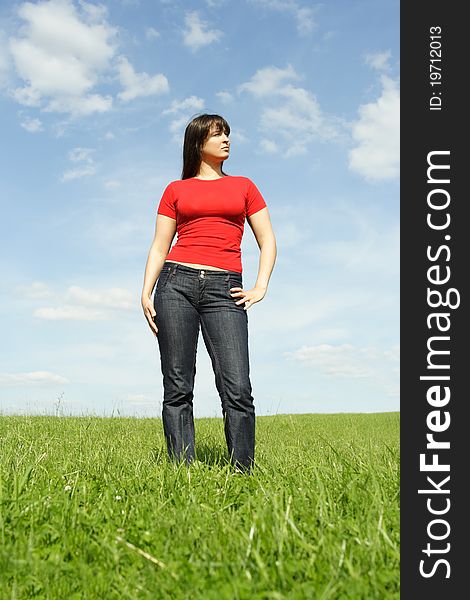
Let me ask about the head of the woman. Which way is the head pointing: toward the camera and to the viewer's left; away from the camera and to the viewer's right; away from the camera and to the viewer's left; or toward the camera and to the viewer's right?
toward the camera and to the viewer's right

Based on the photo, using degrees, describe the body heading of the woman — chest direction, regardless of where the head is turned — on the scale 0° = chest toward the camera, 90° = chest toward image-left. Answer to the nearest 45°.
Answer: approximately 0°
